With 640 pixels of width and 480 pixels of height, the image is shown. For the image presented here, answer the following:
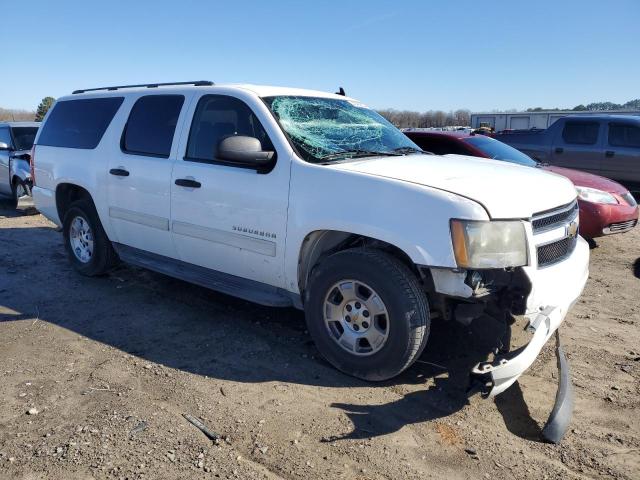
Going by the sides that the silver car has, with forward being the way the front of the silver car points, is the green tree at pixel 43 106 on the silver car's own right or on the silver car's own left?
on the silver car's own left

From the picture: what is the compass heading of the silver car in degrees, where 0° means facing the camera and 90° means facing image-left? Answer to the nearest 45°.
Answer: approximately 315°

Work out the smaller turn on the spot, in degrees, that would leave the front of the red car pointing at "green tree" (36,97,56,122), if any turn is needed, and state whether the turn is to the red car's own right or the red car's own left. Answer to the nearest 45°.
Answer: approximately 180°

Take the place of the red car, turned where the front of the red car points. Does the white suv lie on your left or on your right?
on your right

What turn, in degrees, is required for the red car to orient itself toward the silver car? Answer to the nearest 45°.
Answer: approximately 135° to its right

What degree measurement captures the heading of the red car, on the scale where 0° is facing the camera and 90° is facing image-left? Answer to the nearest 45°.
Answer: approximately 315°

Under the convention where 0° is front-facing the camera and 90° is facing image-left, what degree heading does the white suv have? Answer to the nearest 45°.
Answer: approximately 315°
